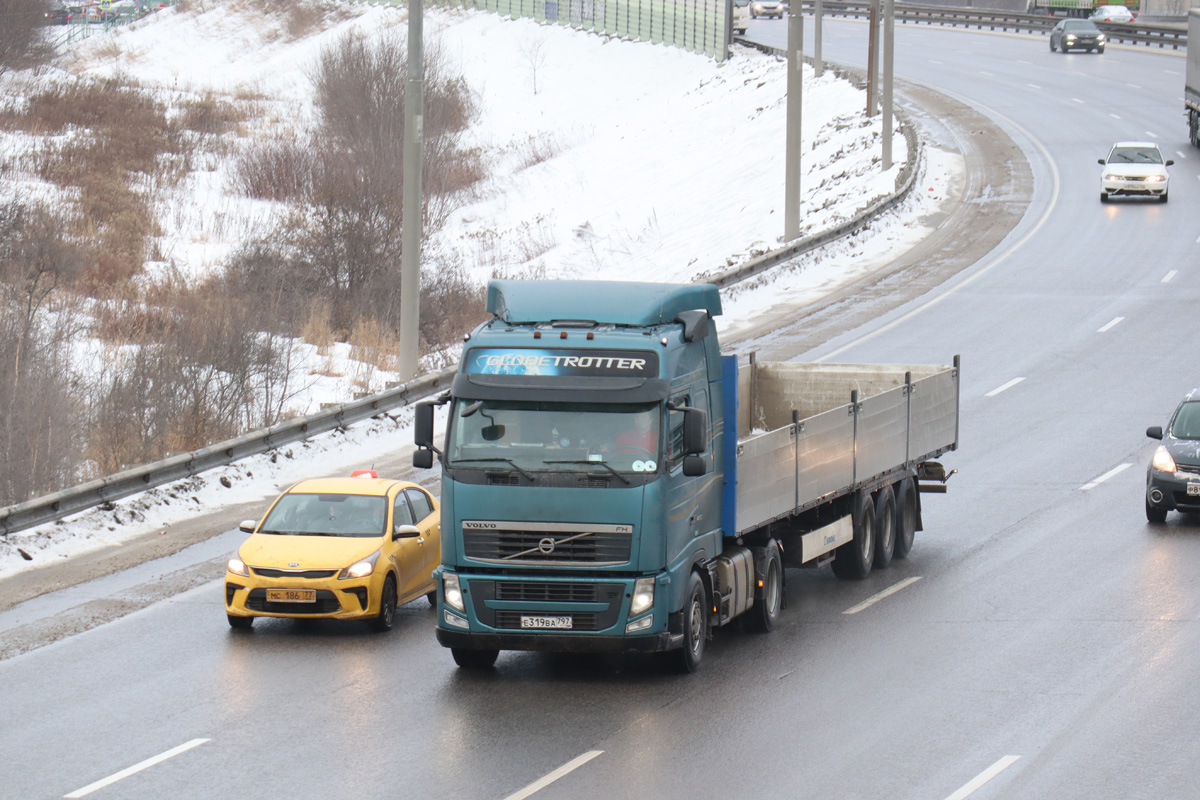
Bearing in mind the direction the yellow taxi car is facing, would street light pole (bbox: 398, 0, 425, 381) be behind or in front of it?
behind

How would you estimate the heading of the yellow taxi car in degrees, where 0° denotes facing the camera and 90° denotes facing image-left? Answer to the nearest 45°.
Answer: approximately 45°

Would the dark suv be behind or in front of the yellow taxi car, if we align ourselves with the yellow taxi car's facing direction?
behind

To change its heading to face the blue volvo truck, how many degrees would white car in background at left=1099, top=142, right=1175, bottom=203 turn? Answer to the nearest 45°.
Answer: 0° — it already faces it

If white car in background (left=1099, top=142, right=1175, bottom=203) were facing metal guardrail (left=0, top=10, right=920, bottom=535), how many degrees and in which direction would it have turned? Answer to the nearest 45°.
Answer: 0° — it already faces it

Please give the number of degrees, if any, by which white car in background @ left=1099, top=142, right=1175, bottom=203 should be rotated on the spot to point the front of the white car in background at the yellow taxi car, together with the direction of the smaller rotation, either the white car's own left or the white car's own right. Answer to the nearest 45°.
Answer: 0° — it already faces it

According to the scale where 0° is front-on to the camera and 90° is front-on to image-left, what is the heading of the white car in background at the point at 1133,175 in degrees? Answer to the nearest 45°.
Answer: approximately 0°

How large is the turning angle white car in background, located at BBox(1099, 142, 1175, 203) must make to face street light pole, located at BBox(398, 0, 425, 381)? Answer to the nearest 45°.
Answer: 0° — it already faces it

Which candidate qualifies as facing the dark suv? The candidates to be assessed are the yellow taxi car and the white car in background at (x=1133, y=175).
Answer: the white car in background
